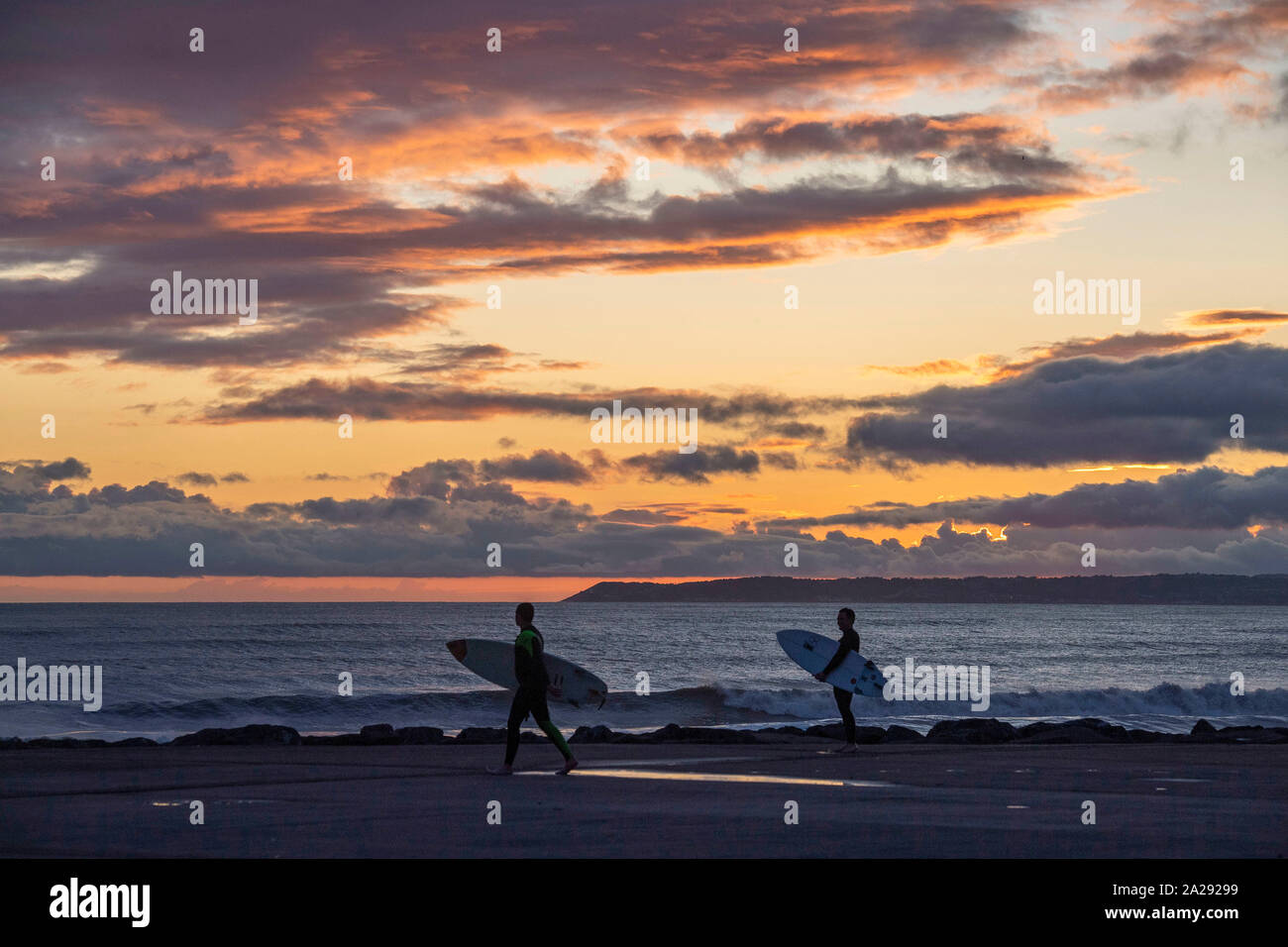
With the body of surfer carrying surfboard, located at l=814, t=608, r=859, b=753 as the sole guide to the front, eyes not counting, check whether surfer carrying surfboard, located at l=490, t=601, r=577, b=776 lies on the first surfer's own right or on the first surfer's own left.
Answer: on the first surfer's own left

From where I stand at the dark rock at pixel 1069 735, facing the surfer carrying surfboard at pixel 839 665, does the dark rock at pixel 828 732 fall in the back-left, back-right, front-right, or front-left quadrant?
front-right

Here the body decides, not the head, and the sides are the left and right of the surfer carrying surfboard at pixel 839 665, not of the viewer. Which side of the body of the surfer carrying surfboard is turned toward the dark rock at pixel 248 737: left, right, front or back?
front

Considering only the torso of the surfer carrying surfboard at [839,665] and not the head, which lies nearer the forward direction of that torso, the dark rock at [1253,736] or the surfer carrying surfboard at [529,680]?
the surfer carrying surfboard

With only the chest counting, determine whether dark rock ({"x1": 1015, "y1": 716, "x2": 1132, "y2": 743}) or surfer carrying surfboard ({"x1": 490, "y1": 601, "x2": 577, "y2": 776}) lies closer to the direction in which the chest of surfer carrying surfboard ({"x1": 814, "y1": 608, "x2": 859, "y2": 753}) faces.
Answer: the surfer carrying surfboard

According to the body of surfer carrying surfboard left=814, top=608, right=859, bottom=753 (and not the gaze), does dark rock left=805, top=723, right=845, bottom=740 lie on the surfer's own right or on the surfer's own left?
on the surfer's own right

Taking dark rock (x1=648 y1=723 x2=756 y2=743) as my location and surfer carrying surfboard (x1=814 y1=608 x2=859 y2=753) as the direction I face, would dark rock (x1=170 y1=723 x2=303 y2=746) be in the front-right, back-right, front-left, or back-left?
back-right

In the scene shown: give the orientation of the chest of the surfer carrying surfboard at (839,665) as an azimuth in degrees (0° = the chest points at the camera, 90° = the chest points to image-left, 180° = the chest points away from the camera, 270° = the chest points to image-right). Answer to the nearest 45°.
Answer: approximately 90°

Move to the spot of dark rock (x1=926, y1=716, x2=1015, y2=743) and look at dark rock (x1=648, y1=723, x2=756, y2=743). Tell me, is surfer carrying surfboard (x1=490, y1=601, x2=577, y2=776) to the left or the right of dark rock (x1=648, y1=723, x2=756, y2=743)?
left
